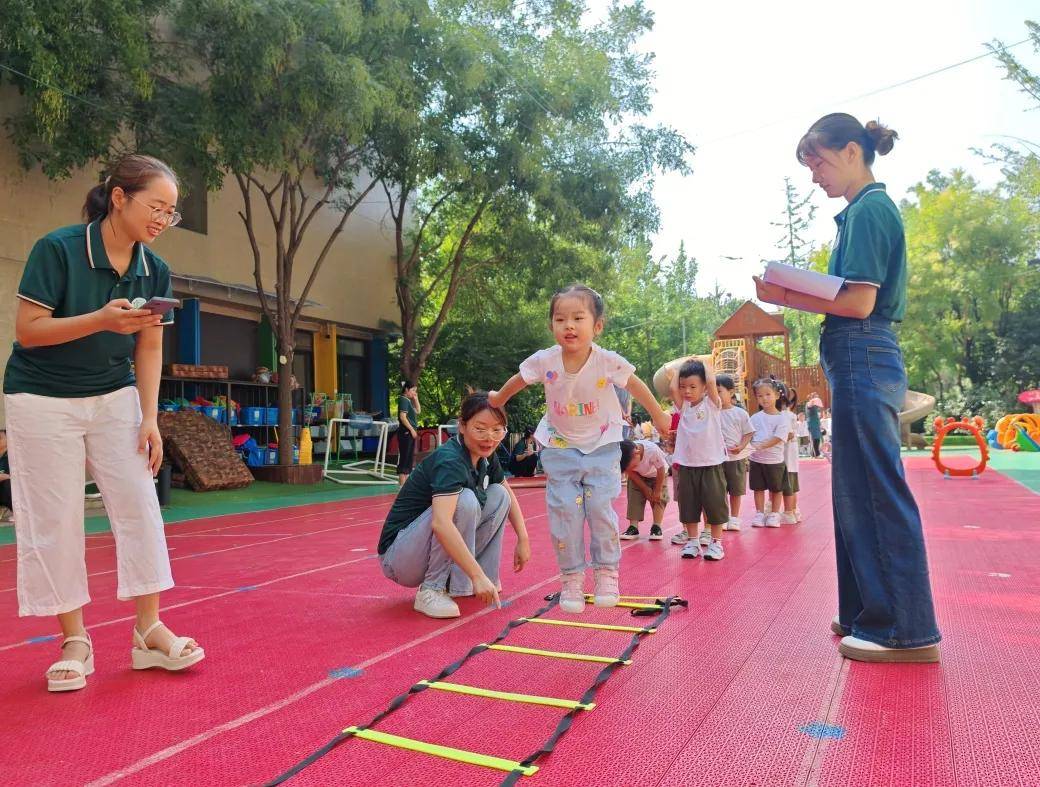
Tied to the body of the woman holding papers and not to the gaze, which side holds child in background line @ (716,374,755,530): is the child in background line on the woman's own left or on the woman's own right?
on the woman's own right

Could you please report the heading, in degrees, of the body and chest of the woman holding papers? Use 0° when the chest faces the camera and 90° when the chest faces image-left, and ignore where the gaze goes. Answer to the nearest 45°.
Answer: approximately 90°

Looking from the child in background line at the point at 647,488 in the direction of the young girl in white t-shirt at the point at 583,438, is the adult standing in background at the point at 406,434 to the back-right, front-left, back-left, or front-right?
back-right

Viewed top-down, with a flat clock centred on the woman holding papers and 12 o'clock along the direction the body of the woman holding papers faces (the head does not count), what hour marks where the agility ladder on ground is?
The agility ladder on ground is roughly at 11 o'clock from the woman holding papers.

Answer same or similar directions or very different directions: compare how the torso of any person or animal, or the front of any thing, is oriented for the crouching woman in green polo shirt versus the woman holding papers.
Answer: very different directions

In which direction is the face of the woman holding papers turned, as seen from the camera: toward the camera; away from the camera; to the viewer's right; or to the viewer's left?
to the viewer's left

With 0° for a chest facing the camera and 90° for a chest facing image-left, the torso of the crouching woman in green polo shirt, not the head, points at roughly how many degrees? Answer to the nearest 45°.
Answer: approximately 315°
